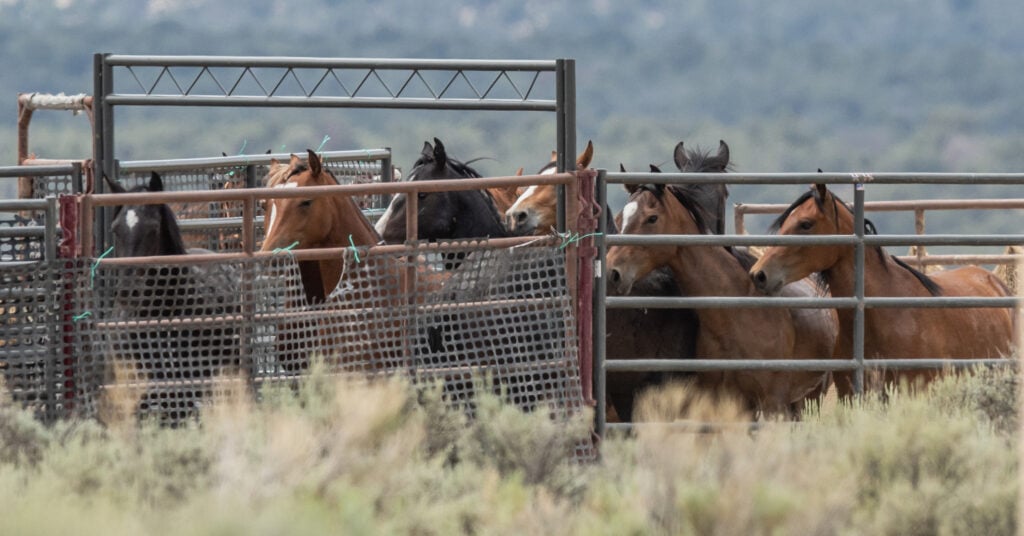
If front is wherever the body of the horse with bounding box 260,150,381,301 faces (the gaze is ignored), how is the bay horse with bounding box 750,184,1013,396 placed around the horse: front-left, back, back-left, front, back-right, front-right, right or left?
back-left

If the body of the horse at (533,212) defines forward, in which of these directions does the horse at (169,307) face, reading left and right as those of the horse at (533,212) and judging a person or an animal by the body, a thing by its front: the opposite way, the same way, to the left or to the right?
the same way

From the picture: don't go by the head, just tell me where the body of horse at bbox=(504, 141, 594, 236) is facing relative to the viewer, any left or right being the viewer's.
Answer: facing the viewer and to the left of the viewer

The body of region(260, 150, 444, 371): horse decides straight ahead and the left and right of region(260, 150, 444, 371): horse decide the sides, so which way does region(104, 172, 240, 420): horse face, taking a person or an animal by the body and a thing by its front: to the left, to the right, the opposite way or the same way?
the same way

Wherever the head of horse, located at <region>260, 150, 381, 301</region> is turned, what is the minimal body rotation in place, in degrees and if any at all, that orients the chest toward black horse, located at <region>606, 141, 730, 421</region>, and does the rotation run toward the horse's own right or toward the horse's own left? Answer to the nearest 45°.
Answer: approximately 135° to the horse's own left

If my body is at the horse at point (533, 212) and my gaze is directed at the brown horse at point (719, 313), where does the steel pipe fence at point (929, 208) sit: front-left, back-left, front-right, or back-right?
front-left

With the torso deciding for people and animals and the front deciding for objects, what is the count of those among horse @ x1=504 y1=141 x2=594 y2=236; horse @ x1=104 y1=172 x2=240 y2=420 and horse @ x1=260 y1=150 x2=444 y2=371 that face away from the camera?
0

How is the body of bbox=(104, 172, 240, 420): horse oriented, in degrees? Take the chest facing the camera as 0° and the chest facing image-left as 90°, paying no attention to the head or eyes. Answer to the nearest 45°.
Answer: approximately 45°

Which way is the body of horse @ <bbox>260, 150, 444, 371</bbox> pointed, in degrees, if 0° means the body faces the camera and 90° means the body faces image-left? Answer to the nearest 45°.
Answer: approximately 45°

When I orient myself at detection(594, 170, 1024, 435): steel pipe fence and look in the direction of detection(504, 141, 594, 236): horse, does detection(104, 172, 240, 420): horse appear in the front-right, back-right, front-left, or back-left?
front-left
